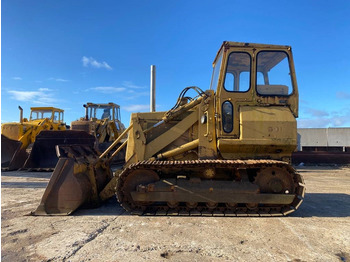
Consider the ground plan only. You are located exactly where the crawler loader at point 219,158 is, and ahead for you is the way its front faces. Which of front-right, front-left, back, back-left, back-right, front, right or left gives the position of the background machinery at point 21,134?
front-right

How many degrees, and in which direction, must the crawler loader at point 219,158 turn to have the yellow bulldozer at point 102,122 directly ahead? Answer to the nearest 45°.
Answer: approximately 45° to its right

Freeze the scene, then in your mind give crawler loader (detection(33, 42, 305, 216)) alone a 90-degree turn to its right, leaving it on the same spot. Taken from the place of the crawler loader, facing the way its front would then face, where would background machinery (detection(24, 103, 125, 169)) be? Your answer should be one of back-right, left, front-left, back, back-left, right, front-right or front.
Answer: front-left

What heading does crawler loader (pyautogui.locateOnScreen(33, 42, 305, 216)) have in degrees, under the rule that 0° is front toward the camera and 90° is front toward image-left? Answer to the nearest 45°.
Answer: approximately 90°
